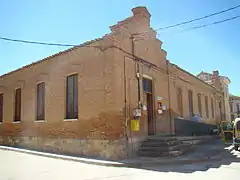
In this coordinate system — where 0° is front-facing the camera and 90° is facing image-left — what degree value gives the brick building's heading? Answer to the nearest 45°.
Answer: approximately 315°

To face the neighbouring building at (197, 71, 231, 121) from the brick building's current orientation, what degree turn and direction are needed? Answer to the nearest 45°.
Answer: approximately 90° to its left
